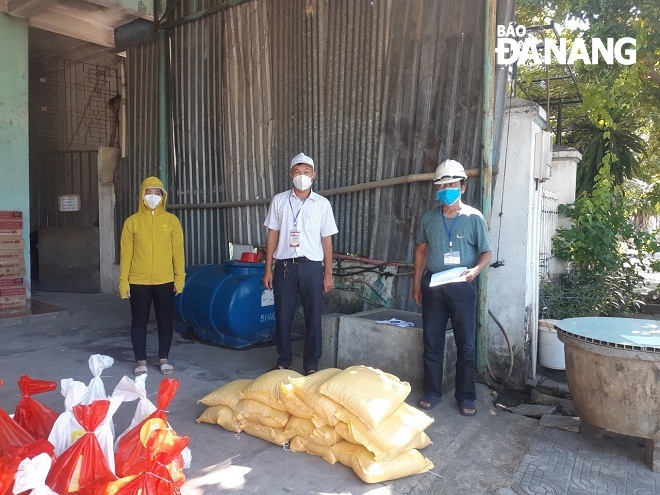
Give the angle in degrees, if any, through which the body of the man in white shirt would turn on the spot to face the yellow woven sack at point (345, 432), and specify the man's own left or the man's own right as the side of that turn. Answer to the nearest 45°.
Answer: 0° — they already face it

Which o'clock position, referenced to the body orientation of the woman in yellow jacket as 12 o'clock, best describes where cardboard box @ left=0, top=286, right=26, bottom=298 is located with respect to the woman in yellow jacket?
The cardboard box is roughly at 5 o'clock from the woman in yellow jacket.

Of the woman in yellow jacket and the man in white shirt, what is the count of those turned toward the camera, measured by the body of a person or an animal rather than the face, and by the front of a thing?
2

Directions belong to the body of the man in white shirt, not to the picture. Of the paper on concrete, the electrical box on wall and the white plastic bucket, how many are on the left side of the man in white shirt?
3

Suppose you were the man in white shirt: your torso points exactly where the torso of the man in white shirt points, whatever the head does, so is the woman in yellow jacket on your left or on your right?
on your right

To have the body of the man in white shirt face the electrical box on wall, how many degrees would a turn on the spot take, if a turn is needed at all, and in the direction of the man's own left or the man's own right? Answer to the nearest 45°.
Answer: approximately 90° to the man's own left

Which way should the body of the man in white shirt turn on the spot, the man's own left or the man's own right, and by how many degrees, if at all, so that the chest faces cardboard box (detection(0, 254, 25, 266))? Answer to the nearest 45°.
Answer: approximately 135° to the man's own right

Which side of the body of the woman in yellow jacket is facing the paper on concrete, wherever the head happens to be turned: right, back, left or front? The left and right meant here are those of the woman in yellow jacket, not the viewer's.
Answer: left

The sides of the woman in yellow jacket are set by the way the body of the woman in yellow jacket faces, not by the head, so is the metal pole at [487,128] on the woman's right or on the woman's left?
on the woman's left

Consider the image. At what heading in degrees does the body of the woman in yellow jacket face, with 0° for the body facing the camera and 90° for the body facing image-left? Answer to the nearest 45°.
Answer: approximately 0°

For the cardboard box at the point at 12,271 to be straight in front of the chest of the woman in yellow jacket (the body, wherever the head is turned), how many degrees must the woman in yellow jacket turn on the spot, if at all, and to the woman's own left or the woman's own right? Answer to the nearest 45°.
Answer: approximately 135° to the woman's own right

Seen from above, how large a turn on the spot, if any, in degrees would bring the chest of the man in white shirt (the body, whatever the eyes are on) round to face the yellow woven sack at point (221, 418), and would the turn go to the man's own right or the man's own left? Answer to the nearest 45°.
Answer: approximately 45° to the man's own right
